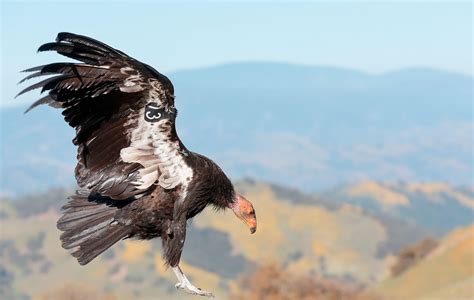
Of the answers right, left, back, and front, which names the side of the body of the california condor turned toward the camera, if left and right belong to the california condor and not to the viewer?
right
